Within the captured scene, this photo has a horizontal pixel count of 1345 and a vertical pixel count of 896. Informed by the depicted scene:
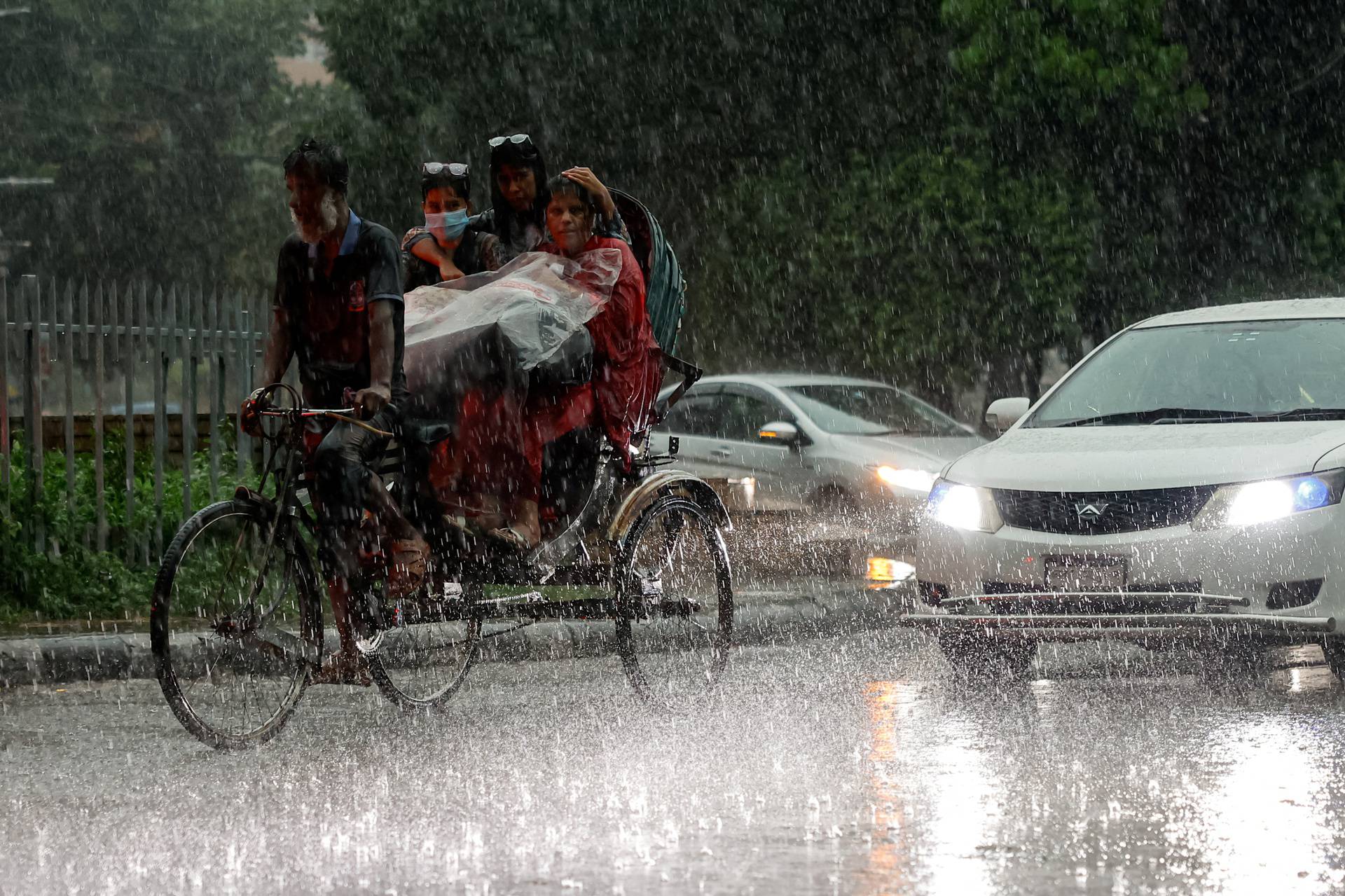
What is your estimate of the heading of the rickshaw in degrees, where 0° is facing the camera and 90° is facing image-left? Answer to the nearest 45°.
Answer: approximately 45°

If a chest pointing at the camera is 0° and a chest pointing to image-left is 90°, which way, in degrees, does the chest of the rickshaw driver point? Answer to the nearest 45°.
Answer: approximately 45°

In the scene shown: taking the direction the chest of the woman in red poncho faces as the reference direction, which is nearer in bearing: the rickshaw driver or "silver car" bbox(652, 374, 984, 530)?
the rickshaw driver

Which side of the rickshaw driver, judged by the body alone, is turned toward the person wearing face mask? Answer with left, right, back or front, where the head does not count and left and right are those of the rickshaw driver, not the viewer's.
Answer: back

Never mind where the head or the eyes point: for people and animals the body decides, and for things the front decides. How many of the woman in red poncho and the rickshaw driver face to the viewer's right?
0

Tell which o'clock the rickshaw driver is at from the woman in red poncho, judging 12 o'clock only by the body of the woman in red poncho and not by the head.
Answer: The rickshaw driver is roughly at 12 o'clock from the woman in red poncho.
